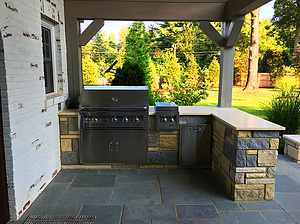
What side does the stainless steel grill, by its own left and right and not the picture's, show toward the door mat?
front

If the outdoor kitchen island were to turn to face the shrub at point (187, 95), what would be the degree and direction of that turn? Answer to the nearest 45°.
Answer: approximately 180°

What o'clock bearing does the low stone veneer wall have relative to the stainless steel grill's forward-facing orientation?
The low stone veneer wall is roughly at 9 o'clock from the stainless steel grill.

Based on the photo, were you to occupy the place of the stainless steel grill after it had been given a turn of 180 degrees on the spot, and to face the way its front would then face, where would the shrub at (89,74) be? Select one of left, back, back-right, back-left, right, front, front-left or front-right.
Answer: front

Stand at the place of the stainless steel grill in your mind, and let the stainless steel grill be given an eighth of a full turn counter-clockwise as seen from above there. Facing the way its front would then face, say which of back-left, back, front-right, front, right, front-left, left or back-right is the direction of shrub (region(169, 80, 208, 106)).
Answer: left

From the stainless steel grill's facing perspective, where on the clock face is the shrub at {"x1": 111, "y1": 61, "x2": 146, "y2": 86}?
The shrub is roughly at 7 o'clock from the stainless steel grill.

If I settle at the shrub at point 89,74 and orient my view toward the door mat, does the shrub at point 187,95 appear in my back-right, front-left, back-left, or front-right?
front-left

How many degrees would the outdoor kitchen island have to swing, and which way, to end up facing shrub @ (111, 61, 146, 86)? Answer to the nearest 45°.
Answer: approximately 135° to its right

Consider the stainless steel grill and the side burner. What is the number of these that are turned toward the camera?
2

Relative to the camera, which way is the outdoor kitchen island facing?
toward the camera

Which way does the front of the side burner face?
toward the camera

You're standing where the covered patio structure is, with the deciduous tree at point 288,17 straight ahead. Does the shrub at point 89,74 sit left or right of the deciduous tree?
left

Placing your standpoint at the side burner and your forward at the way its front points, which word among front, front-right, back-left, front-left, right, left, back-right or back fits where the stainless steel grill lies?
right

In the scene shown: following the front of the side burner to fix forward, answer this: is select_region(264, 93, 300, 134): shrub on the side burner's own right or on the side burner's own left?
on the side burner's own left

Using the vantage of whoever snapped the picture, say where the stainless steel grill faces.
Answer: facing the viewer
